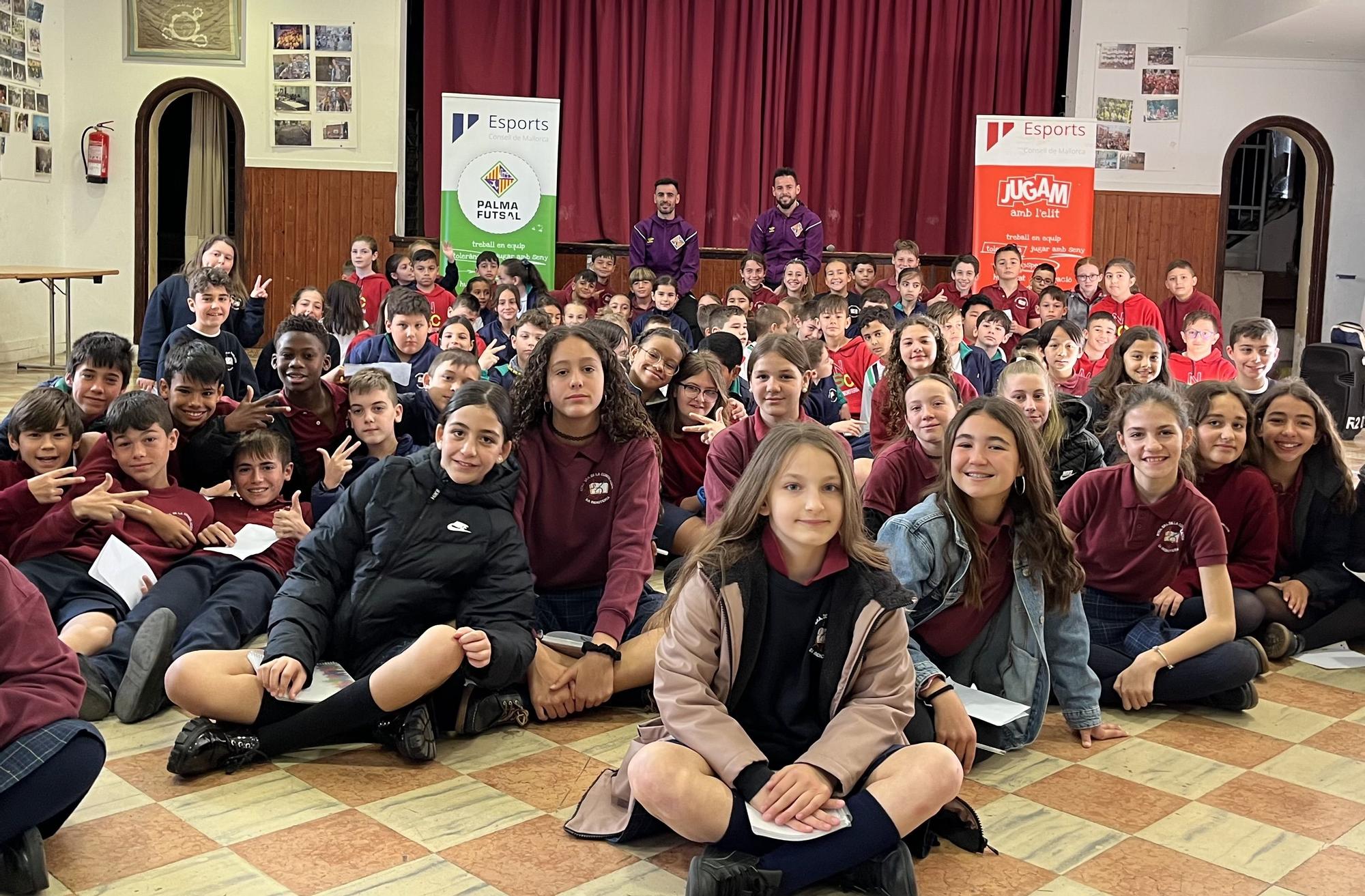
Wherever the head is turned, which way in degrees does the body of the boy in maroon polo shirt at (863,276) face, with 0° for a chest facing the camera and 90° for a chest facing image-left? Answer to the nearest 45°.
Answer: approximately 0°

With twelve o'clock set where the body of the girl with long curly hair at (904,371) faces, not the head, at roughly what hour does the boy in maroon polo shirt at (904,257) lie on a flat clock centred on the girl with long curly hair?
The boy in maroon polo shirt is roughly at 6 o'clock from the girl with long curly hair.

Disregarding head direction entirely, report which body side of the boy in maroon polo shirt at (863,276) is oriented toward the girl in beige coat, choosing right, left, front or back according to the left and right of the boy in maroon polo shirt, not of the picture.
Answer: front

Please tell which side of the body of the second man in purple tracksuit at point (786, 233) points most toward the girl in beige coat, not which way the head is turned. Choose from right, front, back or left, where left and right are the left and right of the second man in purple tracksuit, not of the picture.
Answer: front

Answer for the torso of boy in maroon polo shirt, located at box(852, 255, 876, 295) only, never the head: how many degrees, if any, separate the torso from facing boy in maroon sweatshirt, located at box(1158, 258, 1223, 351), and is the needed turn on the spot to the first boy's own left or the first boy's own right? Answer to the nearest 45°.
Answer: approximately 90° to the first boy's own left

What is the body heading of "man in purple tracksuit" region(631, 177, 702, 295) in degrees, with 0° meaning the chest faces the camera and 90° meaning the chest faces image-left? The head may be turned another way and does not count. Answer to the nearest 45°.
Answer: approximately 0°
